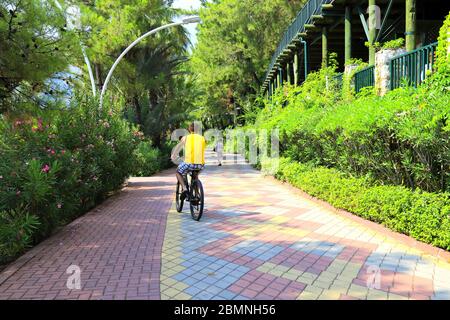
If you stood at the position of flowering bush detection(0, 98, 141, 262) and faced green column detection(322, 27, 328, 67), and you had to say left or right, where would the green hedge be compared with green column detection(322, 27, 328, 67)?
right

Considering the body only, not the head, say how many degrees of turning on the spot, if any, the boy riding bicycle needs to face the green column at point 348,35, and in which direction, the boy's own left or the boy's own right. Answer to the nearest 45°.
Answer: approximately 90° to the boy's own right

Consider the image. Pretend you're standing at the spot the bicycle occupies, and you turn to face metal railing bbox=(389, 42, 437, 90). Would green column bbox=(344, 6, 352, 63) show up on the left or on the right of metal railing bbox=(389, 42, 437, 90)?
left

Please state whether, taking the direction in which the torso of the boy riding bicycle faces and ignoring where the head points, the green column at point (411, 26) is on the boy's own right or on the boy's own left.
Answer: on the boy's own right

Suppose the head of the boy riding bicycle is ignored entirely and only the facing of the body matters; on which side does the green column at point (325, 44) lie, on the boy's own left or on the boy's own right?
on the boy's own right

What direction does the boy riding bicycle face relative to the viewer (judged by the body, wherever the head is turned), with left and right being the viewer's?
facing away from the viewer and to the left of the viewer

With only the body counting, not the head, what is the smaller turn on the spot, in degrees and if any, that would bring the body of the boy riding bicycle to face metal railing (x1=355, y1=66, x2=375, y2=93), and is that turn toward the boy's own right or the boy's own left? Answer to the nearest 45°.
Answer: approximately 90° to the boy's own right
